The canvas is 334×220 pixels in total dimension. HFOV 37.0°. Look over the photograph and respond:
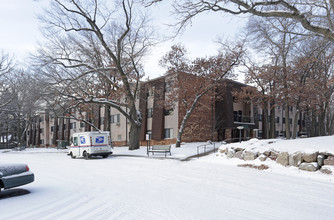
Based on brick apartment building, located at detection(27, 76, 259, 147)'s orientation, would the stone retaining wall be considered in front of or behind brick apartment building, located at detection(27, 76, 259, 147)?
in front

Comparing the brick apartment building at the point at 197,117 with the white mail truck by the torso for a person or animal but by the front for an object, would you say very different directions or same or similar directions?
very different directions

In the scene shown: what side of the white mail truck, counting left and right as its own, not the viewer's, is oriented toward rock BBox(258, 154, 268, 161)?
back

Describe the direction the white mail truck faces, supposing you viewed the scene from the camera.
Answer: facing away from the viewer and to the left of the viewer

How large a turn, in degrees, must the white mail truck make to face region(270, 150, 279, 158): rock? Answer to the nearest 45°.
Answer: approximately 180°

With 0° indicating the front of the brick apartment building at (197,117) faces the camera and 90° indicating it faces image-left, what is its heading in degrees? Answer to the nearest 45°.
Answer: approximately 315°

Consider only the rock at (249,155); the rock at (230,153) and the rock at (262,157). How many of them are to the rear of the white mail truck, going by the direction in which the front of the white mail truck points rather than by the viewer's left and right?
3
